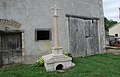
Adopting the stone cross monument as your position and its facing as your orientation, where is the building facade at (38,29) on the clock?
The building facade is roughly at 5 o'clock from the stone cross monument.

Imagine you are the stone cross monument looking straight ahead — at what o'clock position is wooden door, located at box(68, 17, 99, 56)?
The wooden door is roughly at 7 o'clock from the stone cross monument.

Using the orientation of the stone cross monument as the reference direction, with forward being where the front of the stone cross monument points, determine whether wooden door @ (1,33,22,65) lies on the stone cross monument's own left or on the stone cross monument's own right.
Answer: on the stone cross monument's own right

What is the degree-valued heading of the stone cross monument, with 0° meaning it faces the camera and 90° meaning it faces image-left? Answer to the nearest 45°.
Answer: approximately 0°

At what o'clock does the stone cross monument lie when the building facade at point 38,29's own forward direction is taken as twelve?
The stone cross monument is roughly at 11 o'clock from the building facade.

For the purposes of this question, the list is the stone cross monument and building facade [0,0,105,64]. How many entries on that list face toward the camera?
2
